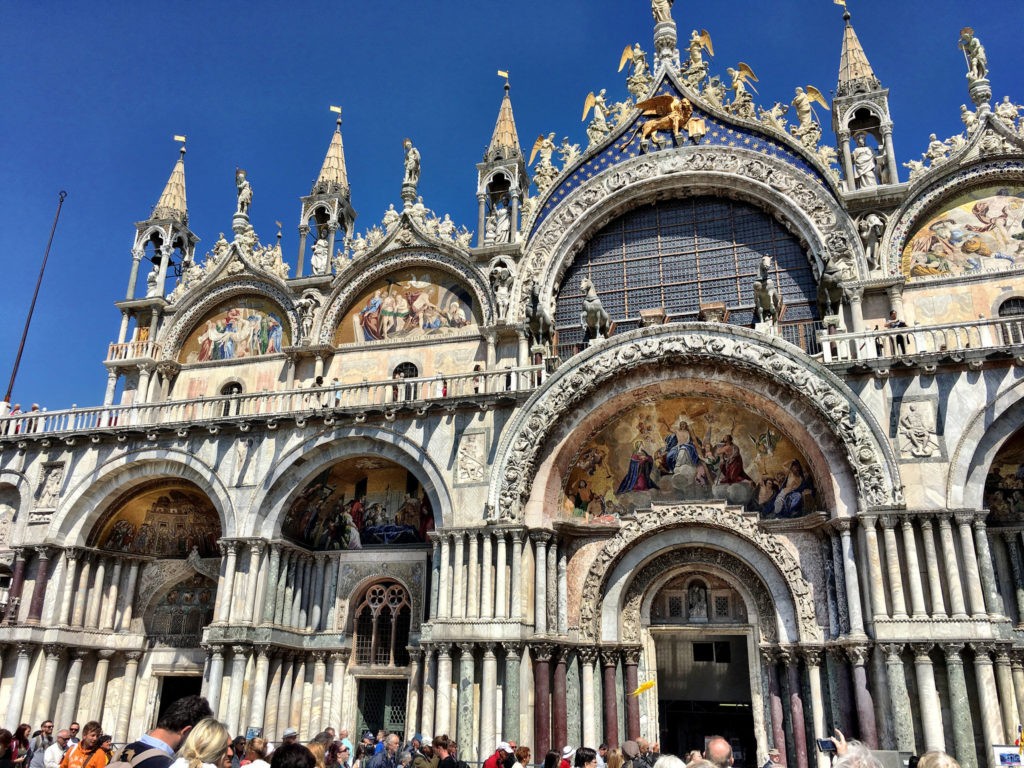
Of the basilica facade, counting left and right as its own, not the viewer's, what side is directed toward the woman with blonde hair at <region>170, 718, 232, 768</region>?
front

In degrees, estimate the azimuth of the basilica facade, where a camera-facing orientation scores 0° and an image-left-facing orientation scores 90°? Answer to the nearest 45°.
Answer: approximately 0°
